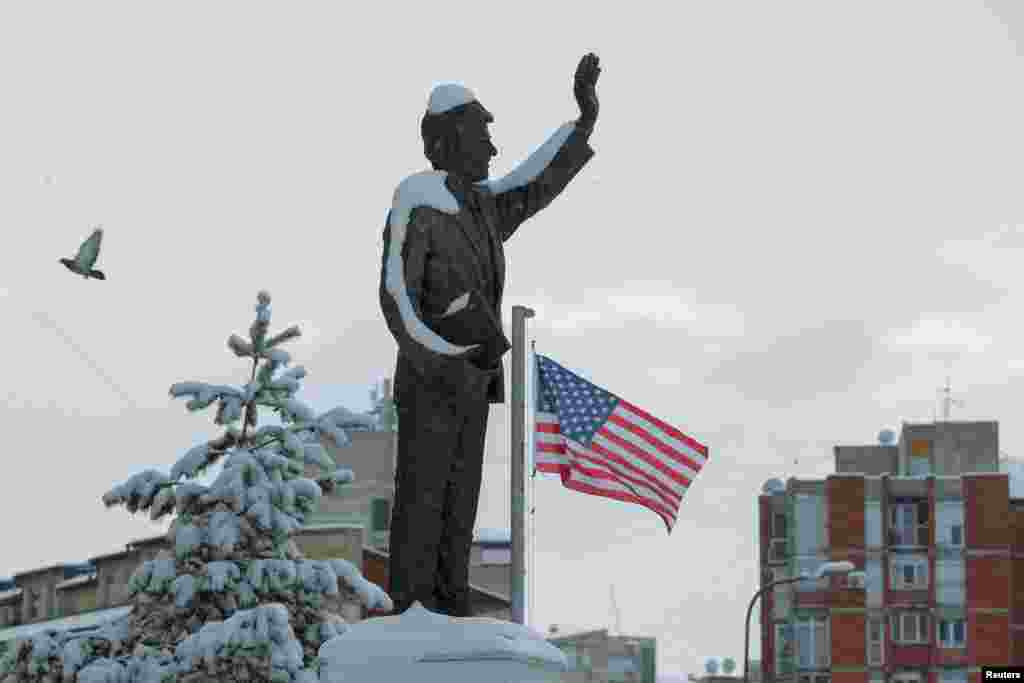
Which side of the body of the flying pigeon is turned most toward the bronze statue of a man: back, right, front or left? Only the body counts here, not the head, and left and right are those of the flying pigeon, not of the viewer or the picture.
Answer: left

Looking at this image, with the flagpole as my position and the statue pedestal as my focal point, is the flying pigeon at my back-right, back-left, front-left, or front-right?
back-right

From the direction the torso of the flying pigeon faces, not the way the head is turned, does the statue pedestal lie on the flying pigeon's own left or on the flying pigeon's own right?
on the flying pigeon's own left

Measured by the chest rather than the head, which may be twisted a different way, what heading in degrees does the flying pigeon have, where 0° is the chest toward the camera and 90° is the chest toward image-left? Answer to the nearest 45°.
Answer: approximately 90°

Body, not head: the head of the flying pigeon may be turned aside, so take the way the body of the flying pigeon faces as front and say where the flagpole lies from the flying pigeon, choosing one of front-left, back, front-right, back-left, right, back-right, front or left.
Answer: back-left

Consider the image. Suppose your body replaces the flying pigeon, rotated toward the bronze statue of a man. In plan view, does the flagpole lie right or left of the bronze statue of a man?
left
